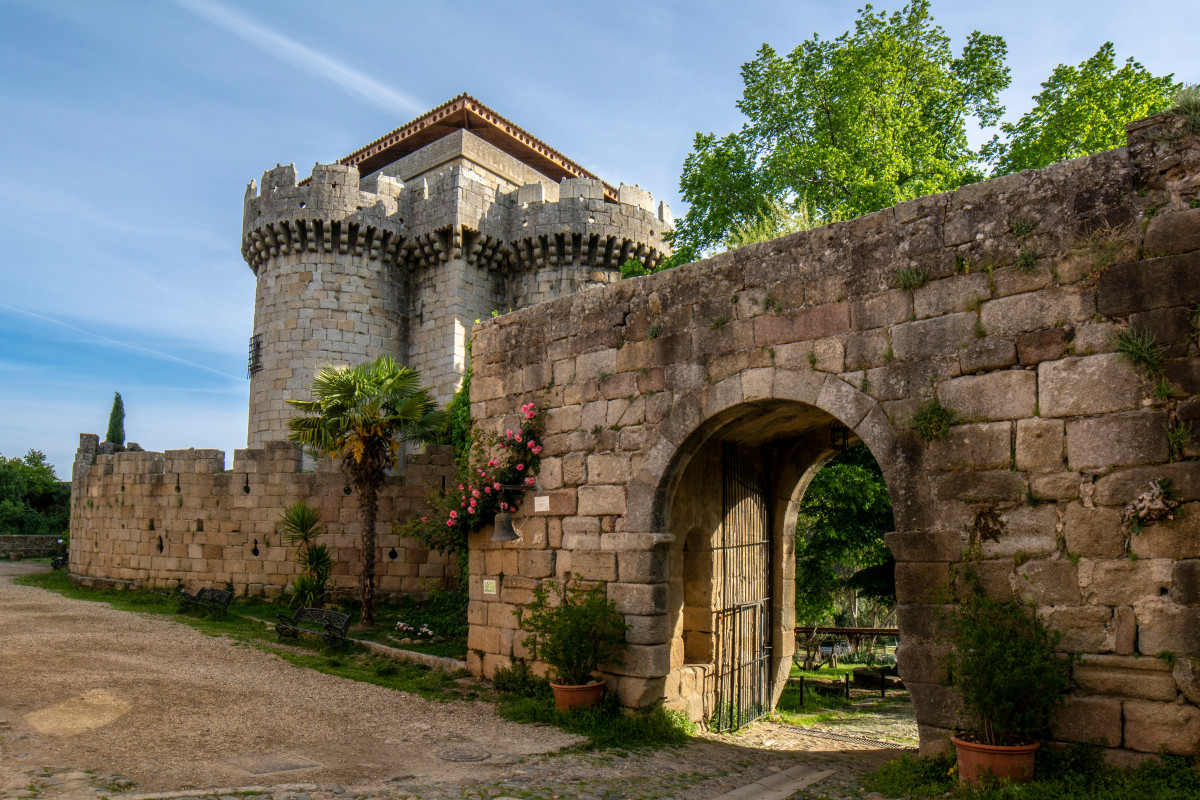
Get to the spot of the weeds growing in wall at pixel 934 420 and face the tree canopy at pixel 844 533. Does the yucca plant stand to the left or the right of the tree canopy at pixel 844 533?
left

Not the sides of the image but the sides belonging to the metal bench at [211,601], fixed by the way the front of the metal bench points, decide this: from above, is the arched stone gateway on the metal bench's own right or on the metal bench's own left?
on the metal bench's own left

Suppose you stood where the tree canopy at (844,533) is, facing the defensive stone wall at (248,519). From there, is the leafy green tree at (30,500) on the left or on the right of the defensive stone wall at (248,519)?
right

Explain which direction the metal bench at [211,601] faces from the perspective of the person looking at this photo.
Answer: facing the viewer and to the left of the viewer

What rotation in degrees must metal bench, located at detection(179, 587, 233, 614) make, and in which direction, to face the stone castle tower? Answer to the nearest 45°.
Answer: approximately 180°

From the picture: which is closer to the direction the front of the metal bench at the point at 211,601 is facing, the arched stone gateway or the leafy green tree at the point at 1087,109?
the arched stone gateway

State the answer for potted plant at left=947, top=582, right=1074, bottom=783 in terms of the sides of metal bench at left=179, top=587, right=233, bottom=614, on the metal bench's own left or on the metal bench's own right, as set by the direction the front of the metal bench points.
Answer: on the metal bench's own left

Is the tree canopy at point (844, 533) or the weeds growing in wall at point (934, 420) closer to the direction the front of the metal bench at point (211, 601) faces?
the weeds growing in wall

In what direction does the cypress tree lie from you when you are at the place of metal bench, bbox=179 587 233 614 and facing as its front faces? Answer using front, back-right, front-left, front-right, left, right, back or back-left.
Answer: back-right

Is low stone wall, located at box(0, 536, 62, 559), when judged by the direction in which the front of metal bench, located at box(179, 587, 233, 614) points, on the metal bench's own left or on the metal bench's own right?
on the metal bench's own right

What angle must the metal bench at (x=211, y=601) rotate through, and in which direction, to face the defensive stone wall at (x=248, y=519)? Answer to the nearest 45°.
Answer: approximately 135° to its right

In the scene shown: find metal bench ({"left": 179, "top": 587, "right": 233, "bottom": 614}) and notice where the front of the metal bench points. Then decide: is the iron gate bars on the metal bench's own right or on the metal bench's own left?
on the metal bench's own left

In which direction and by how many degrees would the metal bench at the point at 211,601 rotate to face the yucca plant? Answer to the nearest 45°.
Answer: approximately 135° to its left
